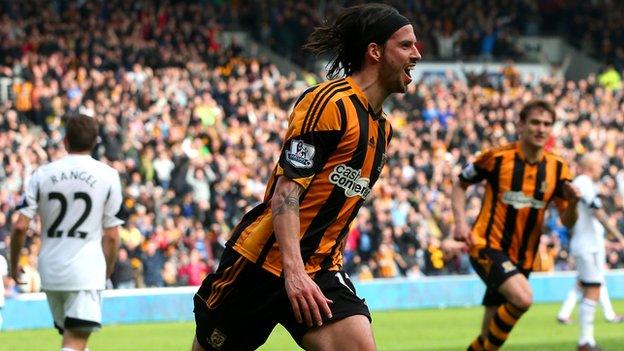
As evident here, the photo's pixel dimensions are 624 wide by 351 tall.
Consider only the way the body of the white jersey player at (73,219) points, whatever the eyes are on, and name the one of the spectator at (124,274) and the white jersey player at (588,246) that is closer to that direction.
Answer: the spectator

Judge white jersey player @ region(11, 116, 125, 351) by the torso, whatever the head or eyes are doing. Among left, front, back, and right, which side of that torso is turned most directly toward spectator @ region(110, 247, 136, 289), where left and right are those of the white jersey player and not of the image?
front

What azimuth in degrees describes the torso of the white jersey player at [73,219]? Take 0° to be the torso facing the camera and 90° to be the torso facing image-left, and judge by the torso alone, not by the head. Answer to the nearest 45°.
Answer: approximately 180°

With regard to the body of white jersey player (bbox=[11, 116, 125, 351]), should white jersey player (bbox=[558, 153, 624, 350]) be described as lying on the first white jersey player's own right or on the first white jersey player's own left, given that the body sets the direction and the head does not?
on the first white jersey player's own right

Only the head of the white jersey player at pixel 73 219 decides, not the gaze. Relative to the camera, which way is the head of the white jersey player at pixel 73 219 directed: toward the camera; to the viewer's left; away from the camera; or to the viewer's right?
away from the camera
